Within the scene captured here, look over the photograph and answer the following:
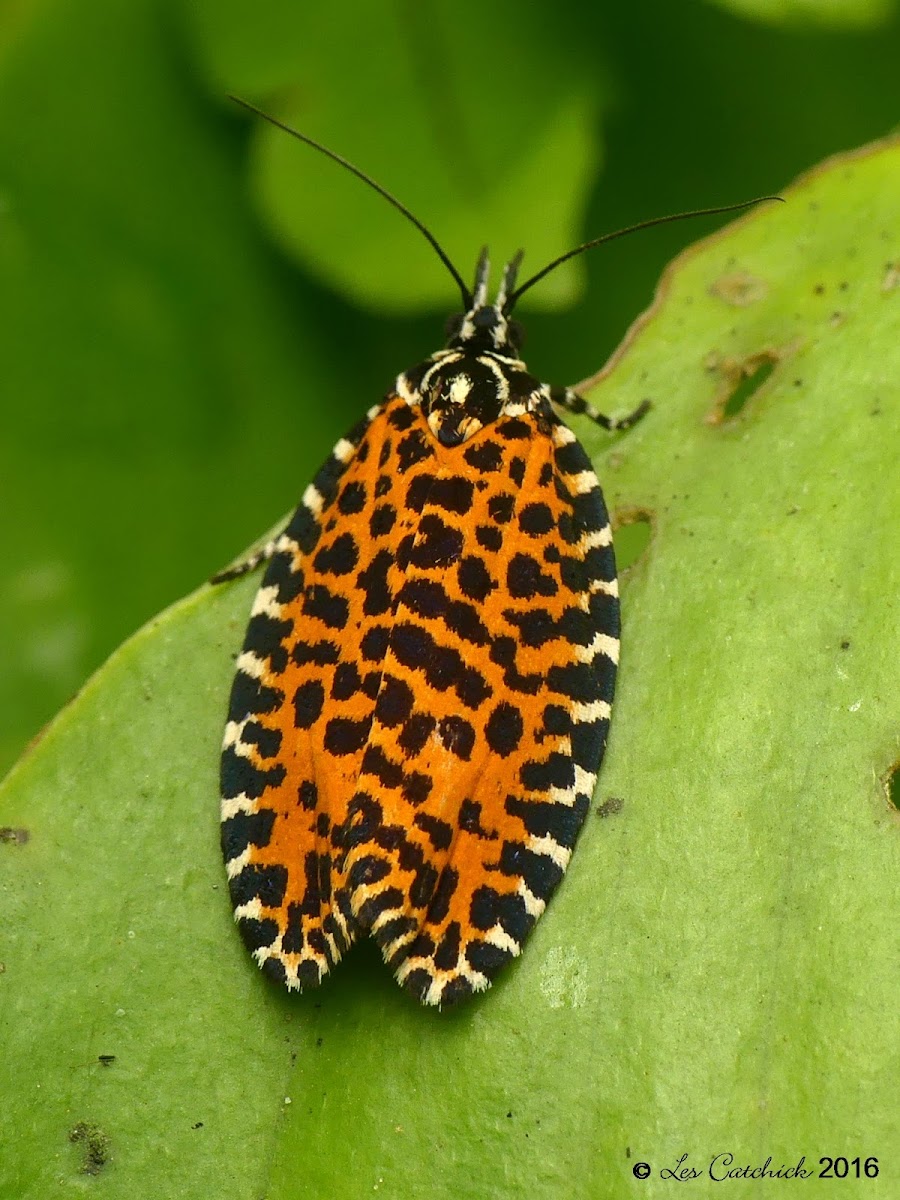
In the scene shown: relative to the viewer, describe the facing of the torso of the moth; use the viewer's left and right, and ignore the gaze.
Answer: facing away from the viewer
